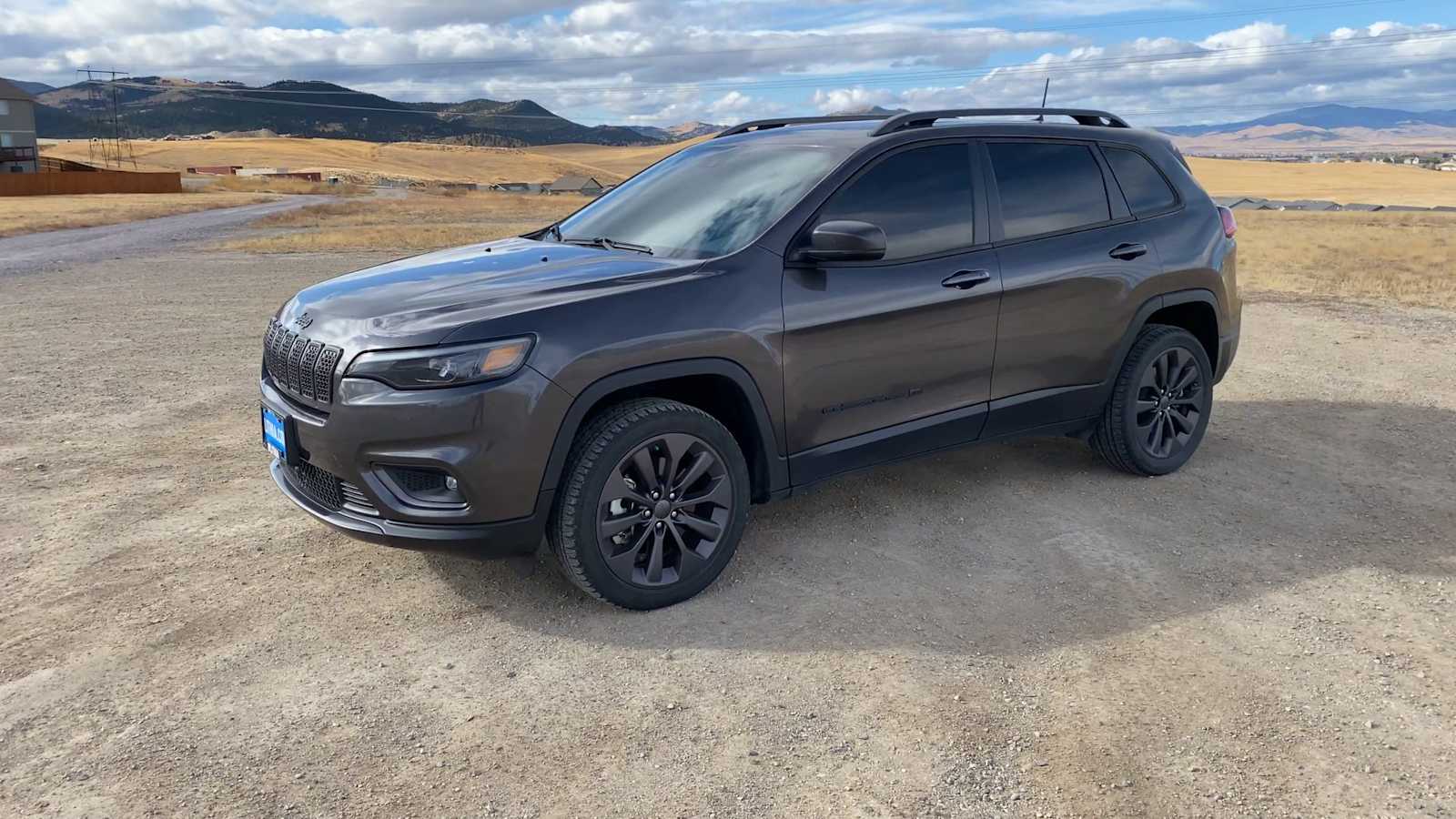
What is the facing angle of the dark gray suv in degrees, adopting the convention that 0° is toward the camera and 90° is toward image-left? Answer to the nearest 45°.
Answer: approximately 45°
